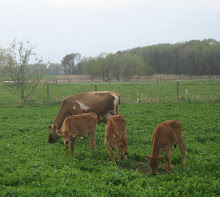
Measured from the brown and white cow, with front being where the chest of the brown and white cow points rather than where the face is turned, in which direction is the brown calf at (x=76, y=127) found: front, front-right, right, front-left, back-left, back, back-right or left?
left

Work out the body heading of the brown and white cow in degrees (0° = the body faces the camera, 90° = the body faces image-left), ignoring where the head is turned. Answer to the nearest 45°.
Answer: approximately 90°

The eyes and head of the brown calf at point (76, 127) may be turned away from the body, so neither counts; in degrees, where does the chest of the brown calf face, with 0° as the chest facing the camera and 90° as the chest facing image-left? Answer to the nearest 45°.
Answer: approximately 45°

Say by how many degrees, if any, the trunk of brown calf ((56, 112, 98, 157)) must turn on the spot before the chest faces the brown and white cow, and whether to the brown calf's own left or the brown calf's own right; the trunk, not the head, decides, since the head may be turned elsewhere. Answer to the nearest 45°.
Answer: approximately 135° to the brown calf's own right

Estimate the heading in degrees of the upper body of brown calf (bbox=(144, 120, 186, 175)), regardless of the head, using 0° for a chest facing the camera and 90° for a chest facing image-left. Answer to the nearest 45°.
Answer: approximately 45°

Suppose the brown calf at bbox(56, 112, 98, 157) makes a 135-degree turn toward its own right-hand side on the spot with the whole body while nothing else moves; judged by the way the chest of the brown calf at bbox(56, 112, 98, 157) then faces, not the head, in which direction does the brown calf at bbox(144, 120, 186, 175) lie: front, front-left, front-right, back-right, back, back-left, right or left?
back-right
